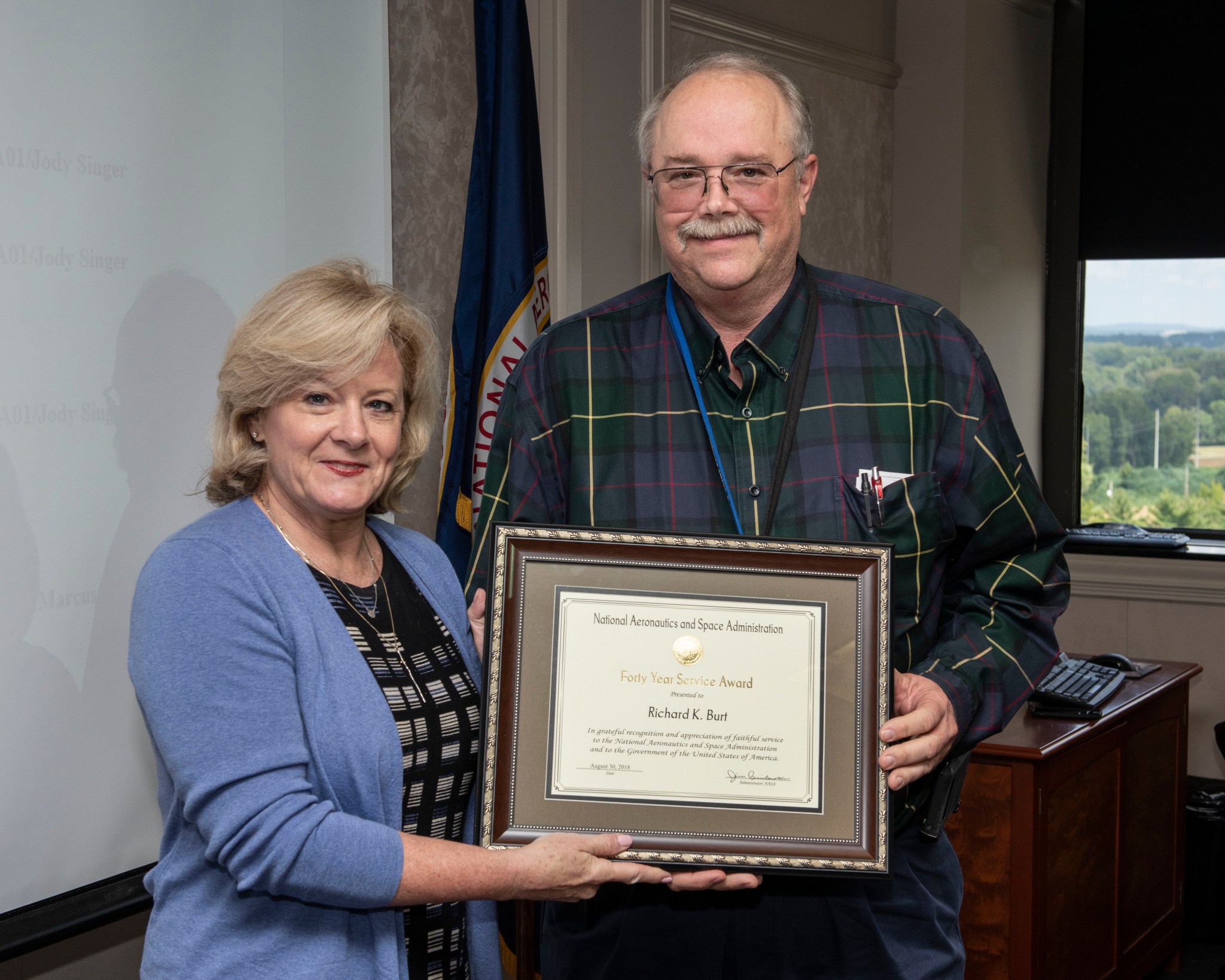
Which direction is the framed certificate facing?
toward the camera

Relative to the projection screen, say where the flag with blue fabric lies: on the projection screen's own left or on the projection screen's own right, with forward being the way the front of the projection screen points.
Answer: on the projection screen's own left

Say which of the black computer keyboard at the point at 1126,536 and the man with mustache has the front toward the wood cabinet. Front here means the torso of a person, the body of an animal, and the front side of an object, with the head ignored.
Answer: the black computer keyboard

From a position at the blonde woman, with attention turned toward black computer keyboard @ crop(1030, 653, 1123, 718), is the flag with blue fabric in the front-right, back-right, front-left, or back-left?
front-left

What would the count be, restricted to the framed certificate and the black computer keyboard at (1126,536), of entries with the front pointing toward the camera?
2

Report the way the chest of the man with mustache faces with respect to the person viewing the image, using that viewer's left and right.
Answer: facing the viewer

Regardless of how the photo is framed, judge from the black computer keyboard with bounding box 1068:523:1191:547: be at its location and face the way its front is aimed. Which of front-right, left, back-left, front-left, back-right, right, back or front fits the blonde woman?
front

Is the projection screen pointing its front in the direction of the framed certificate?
yes

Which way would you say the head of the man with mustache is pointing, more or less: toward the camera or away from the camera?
toward the camera

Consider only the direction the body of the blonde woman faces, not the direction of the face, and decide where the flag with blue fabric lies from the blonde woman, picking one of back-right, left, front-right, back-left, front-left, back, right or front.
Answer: back-left

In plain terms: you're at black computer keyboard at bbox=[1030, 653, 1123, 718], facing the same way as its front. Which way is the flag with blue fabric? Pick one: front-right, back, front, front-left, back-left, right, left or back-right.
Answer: right

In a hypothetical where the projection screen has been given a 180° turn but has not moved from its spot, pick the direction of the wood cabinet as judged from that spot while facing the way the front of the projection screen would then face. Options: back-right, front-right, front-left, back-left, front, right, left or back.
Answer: back-right

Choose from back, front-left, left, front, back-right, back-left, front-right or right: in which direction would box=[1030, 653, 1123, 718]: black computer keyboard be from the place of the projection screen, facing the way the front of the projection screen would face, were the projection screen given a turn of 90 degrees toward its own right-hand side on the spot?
back-left

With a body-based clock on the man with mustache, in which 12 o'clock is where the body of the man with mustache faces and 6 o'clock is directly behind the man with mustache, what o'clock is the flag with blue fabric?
The flag with blue fabric is roughly at 5 o'clock from the man with mustache.

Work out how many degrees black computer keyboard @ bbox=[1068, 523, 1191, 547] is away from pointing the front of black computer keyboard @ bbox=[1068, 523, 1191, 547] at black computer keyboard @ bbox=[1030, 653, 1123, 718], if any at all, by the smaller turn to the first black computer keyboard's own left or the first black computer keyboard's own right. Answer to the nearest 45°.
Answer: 0° — it already faces it
